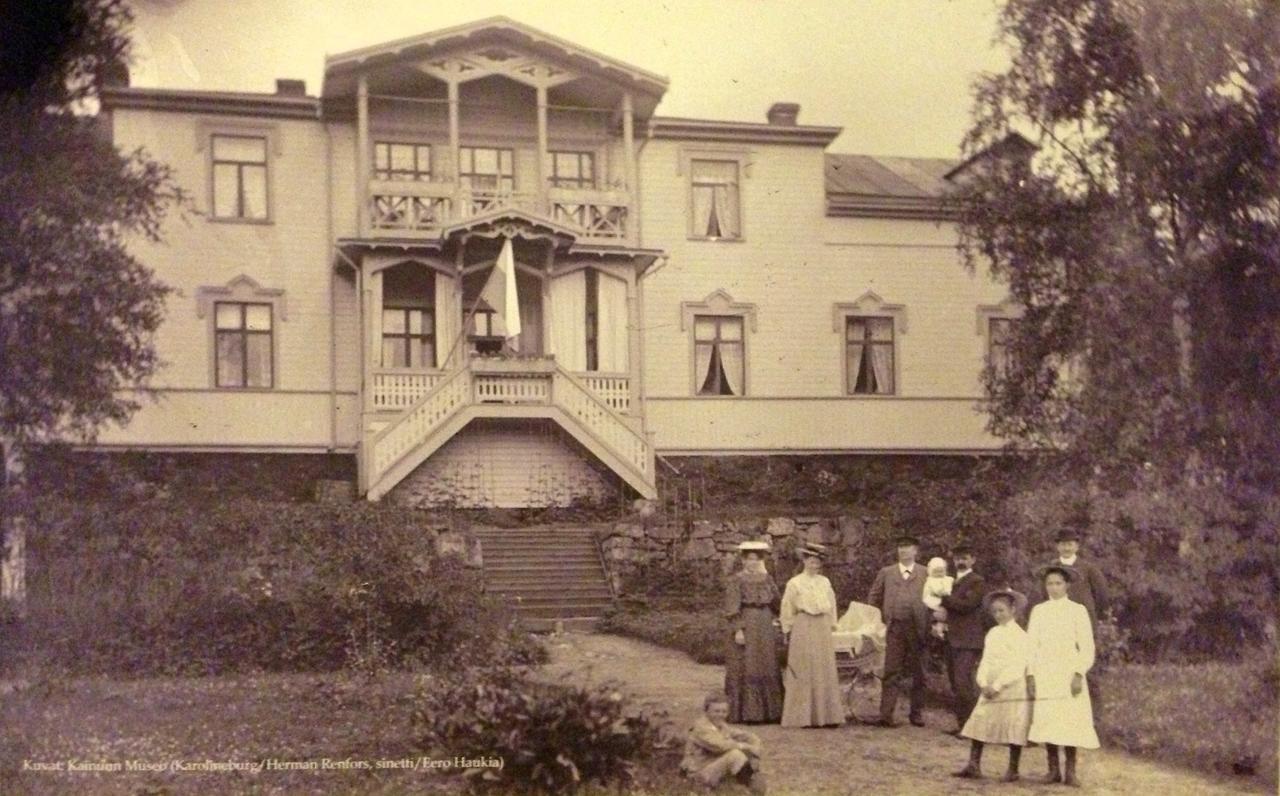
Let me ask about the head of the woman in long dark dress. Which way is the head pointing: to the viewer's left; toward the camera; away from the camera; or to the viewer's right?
toward the camera

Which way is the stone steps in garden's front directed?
toward the camera

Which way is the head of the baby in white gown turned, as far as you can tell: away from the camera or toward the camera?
toward the camera

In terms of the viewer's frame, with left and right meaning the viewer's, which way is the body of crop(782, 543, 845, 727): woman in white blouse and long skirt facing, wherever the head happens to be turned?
facing the viewer

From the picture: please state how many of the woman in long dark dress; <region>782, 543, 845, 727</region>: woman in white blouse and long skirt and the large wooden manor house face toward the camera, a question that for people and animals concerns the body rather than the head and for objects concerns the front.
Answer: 3

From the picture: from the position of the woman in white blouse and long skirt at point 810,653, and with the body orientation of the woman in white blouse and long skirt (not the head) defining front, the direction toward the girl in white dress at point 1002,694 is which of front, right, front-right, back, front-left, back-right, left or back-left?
front-left

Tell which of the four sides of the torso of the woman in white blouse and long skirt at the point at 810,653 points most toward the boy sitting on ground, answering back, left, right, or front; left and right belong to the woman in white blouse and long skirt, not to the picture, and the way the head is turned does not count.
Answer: front

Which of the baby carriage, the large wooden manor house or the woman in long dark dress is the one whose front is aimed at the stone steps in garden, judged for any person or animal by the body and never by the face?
the large wooden manor house

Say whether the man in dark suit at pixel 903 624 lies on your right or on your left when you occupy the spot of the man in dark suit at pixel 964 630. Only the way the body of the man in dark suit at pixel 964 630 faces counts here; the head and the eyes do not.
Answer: on your right

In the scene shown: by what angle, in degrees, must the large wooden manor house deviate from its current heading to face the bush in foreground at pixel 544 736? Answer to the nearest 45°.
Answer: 0° — it already faces it

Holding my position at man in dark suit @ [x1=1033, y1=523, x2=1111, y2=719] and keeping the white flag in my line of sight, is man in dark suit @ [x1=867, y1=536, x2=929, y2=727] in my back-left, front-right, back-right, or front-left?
front-left

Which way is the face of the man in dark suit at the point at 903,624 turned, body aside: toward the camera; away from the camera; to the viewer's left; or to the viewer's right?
toward the camera

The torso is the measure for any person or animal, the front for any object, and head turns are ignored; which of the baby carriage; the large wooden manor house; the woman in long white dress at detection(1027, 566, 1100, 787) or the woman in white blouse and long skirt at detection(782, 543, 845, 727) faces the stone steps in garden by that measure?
the large wooden manor house

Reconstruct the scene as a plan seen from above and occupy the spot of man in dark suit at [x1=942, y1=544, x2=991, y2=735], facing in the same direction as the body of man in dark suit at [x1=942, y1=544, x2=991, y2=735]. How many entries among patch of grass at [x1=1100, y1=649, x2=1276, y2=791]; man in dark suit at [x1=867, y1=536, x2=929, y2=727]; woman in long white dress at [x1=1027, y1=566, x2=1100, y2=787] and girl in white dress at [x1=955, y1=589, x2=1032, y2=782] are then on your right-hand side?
1

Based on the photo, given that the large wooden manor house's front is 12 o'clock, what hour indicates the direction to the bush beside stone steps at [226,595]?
The bush beside stone steps is roughly at 1 o'clock from the large wooden manor house.

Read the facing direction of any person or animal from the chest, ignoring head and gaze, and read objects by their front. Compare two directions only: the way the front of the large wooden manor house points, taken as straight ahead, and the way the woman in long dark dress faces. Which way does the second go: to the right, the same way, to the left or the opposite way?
the same way

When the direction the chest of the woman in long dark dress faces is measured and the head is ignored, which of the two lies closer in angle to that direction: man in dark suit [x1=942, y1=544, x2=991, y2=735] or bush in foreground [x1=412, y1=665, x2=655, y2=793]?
the bush in foreground

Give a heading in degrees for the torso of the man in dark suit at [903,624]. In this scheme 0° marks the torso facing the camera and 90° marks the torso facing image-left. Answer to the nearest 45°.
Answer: approximately 0°

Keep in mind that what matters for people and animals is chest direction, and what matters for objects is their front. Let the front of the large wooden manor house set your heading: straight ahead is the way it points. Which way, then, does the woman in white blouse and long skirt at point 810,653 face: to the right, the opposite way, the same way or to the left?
the same way
